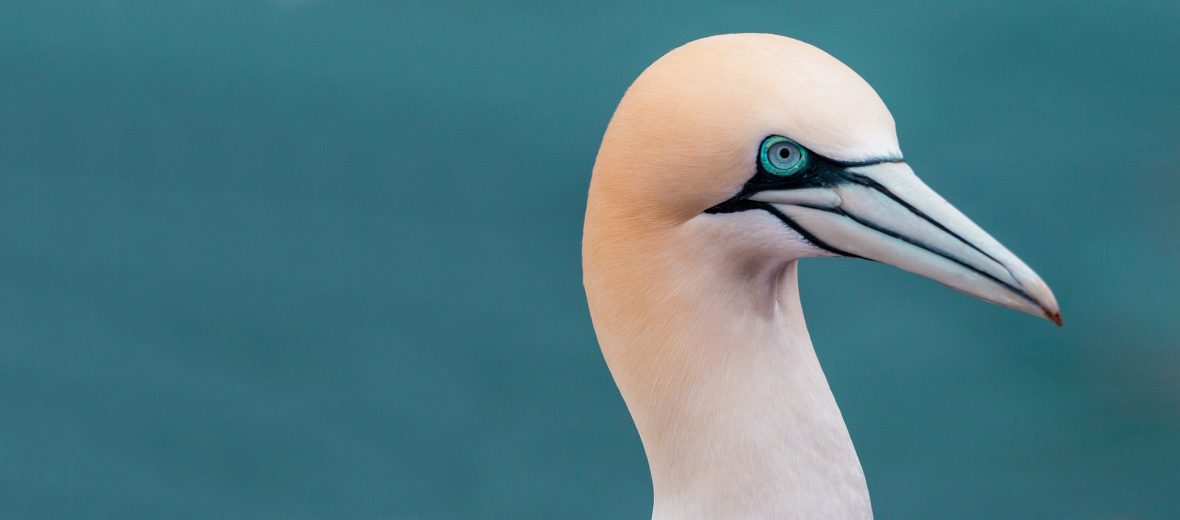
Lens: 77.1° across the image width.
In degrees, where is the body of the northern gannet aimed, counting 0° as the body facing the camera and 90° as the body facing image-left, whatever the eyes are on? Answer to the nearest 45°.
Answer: approximately 270°
